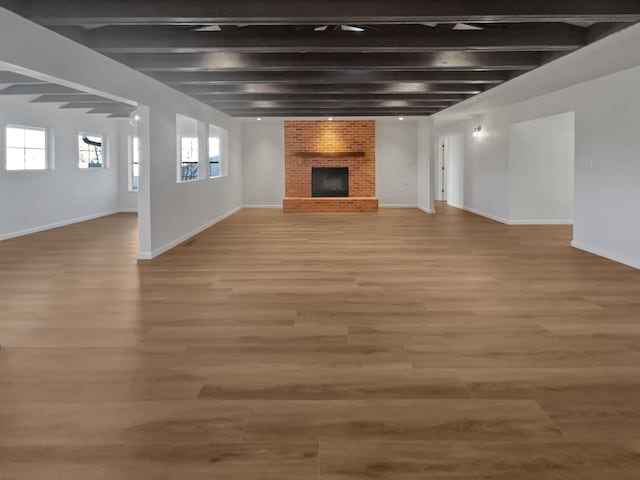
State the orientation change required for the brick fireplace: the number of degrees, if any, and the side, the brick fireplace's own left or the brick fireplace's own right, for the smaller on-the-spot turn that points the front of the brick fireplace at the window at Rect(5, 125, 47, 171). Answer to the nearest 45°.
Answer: approximately 45° to the brick fireplace's own right

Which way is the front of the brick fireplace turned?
toward the camera

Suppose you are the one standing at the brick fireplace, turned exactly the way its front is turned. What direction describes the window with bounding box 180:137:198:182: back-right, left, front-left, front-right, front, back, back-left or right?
right

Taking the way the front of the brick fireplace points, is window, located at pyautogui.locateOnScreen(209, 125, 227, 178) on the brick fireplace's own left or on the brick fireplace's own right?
on the brick fireplace's own right

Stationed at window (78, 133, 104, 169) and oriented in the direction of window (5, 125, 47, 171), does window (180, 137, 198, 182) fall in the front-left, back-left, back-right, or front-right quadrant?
back-left

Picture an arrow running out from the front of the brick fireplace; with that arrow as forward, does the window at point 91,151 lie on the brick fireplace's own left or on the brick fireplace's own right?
on the brick fireplace's own right
